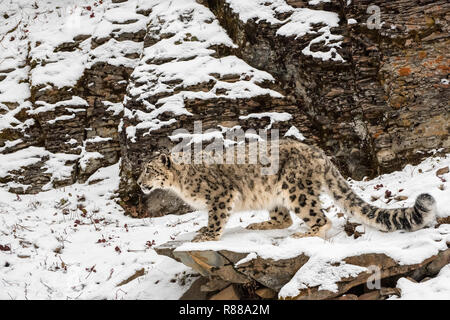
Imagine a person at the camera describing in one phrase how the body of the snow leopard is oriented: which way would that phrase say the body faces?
to the viewer's left
